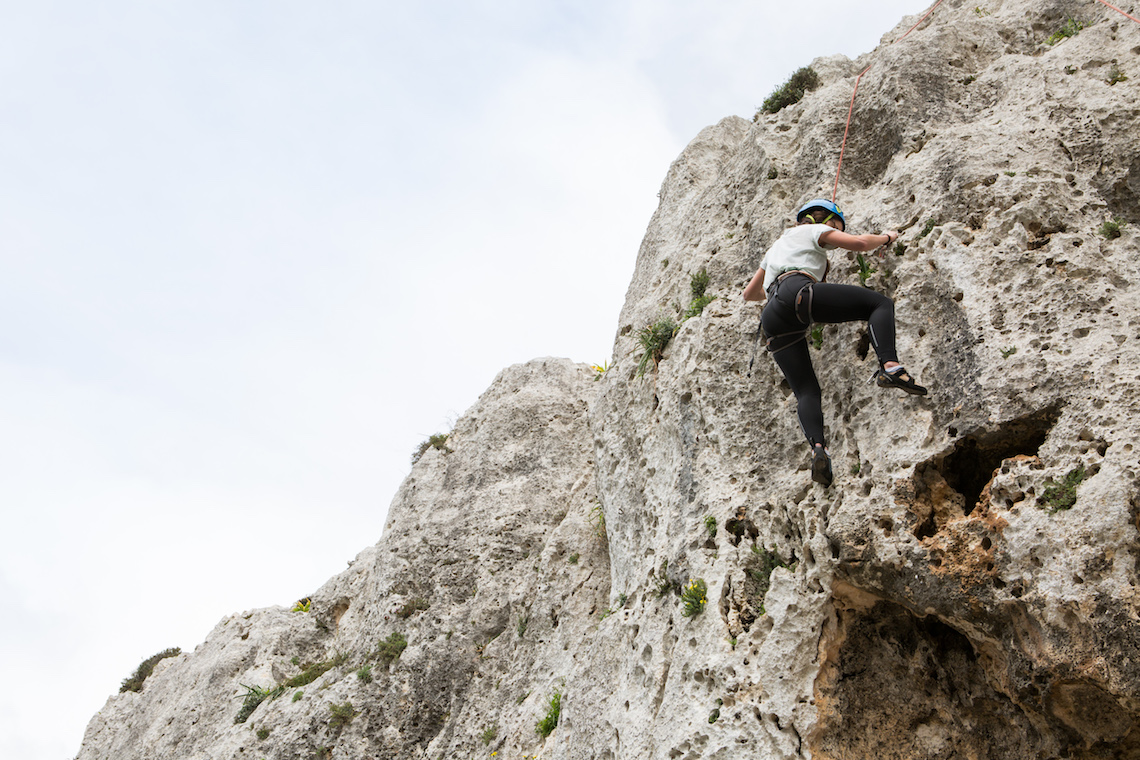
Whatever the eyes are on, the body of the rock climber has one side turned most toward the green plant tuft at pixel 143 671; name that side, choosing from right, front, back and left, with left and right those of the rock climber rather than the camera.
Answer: left

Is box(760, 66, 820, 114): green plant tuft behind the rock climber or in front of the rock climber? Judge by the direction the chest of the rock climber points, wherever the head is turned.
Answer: in front

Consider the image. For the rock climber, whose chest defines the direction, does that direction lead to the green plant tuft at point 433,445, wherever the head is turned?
no

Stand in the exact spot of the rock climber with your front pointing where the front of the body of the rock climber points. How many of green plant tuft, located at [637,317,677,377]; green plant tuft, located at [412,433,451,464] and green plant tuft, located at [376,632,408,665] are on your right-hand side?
0

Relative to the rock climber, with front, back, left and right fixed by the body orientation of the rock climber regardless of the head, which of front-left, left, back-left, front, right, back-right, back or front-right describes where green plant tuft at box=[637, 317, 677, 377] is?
left

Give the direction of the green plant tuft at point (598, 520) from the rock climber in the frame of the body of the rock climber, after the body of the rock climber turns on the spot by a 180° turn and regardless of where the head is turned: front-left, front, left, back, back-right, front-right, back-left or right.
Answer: right

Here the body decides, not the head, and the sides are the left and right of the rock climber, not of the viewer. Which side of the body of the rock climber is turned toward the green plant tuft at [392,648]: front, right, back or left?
left

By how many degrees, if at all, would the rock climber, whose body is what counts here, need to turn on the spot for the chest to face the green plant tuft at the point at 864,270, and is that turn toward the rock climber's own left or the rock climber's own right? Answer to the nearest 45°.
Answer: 0° — they already face it

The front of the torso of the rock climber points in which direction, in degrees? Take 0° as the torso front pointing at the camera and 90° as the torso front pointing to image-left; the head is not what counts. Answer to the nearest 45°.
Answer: approximately 225°

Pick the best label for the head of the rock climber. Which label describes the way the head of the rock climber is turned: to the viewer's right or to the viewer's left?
to the viewer's right

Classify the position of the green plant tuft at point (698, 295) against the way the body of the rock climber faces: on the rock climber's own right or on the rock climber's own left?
on the rock climber's own left
